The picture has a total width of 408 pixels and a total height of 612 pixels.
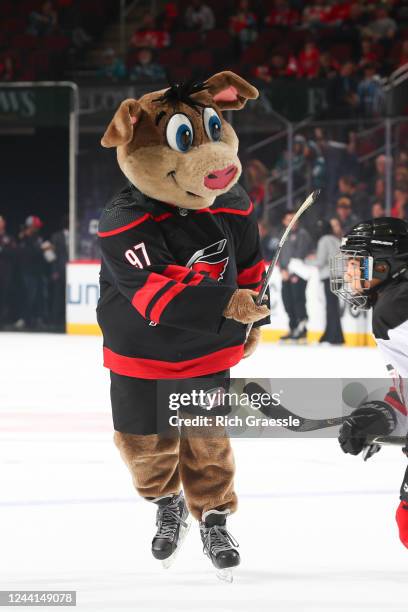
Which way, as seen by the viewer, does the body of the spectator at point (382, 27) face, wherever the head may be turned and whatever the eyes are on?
toward the camera

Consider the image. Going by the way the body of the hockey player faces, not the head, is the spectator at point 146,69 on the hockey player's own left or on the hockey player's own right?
on the hockey player's own right

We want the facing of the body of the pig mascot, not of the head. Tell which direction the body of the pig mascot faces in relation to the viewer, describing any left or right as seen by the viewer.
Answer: facing the viewer and to the right of the viewer

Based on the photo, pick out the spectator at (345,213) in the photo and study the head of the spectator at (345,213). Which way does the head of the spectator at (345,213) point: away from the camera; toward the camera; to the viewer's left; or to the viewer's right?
toward the camera

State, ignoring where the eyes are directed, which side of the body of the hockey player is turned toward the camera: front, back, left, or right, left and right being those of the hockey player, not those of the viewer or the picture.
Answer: left

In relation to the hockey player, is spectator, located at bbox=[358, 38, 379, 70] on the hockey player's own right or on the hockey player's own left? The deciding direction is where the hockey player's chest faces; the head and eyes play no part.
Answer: on the hockey player's own right

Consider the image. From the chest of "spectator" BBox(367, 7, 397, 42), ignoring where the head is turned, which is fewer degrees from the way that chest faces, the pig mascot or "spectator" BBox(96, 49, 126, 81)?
the pig mascot

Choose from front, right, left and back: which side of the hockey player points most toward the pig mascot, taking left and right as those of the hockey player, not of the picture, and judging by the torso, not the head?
front

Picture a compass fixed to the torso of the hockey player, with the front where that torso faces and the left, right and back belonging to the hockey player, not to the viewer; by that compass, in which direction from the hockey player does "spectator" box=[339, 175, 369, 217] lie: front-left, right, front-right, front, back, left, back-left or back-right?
right

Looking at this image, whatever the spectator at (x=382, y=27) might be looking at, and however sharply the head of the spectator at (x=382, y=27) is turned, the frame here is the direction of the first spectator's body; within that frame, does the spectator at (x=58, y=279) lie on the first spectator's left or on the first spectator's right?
on the first spectator's right

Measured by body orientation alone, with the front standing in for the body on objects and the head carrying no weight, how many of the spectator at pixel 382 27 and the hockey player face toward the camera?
1

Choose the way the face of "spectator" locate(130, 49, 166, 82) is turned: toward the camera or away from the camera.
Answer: toward the camera
